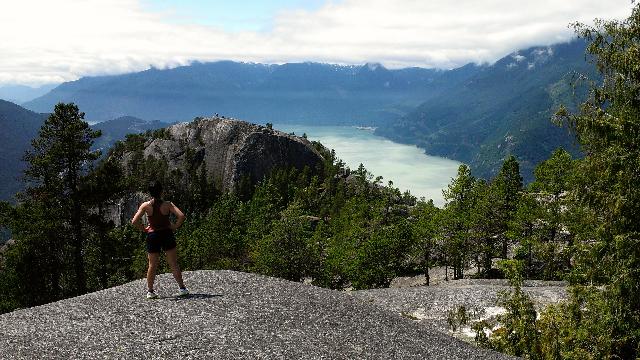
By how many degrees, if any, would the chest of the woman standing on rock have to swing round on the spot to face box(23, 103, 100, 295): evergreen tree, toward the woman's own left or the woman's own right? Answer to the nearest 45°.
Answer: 0° — they already face it

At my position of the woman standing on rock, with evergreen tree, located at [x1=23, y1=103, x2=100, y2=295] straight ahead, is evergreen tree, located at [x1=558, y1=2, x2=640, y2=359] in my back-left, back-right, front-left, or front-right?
back-right

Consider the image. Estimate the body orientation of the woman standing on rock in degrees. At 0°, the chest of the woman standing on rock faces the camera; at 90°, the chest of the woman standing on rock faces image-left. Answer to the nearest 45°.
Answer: approximately 180°

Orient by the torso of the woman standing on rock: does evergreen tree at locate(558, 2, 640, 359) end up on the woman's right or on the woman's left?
on the woman's right
